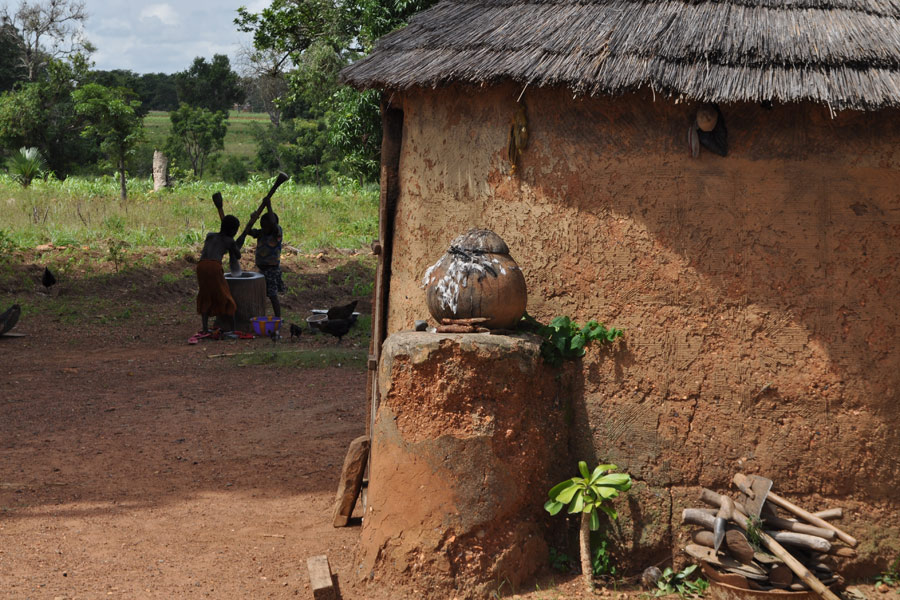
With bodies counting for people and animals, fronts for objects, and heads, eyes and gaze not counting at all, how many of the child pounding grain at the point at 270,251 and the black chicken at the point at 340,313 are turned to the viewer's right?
0

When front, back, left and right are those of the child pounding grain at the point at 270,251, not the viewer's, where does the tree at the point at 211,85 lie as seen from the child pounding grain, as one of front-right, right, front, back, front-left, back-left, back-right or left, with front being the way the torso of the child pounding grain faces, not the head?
right

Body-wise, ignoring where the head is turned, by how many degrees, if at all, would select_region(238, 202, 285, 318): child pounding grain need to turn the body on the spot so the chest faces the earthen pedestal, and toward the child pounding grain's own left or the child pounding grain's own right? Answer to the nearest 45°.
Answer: approximately 90° to the child pounding grain's own left

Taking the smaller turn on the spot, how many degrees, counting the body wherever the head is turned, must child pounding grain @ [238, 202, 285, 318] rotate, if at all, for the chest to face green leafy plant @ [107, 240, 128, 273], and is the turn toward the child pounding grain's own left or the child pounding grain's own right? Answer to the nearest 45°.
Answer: approximately 45° to the child pounding grain's own right

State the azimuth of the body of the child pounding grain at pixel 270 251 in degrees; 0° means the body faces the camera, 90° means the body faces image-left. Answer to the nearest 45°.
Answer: approximately 90°
